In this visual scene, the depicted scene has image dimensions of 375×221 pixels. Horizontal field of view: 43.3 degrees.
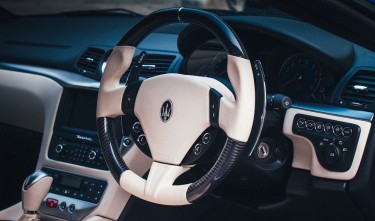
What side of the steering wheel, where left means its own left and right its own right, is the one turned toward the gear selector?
right
